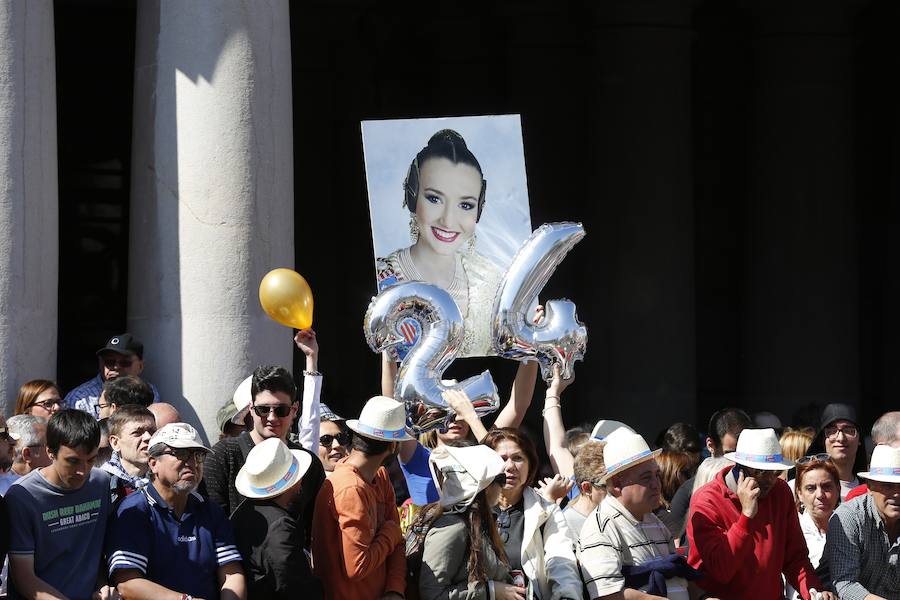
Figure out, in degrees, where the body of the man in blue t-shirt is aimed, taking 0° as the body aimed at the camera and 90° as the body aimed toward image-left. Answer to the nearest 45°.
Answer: approximately 315°

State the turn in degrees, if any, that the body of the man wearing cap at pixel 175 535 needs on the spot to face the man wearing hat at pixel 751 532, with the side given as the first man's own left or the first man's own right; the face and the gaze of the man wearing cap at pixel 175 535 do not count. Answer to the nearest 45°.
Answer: approximately 45° to the first man's own left

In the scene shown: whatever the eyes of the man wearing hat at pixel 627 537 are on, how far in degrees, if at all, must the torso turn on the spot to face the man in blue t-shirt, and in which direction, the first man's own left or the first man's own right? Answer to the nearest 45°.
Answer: approximately 135° to the first man's own right

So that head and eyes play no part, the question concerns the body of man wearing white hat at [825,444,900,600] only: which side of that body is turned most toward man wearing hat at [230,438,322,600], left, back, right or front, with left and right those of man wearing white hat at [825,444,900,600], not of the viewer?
right

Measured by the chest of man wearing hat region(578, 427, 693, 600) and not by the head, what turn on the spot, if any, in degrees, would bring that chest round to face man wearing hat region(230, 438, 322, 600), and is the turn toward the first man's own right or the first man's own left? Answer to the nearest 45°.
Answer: approximately 135° to the first man's own right

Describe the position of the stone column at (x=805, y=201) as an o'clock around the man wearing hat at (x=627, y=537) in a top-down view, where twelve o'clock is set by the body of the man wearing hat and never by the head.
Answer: The stone column is roughly at 8 o'clock from the man wearing hat.

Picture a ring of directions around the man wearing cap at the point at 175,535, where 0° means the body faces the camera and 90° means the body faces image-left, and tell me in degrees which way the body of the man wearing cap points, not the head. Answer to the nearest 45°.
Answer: approximately 315°
